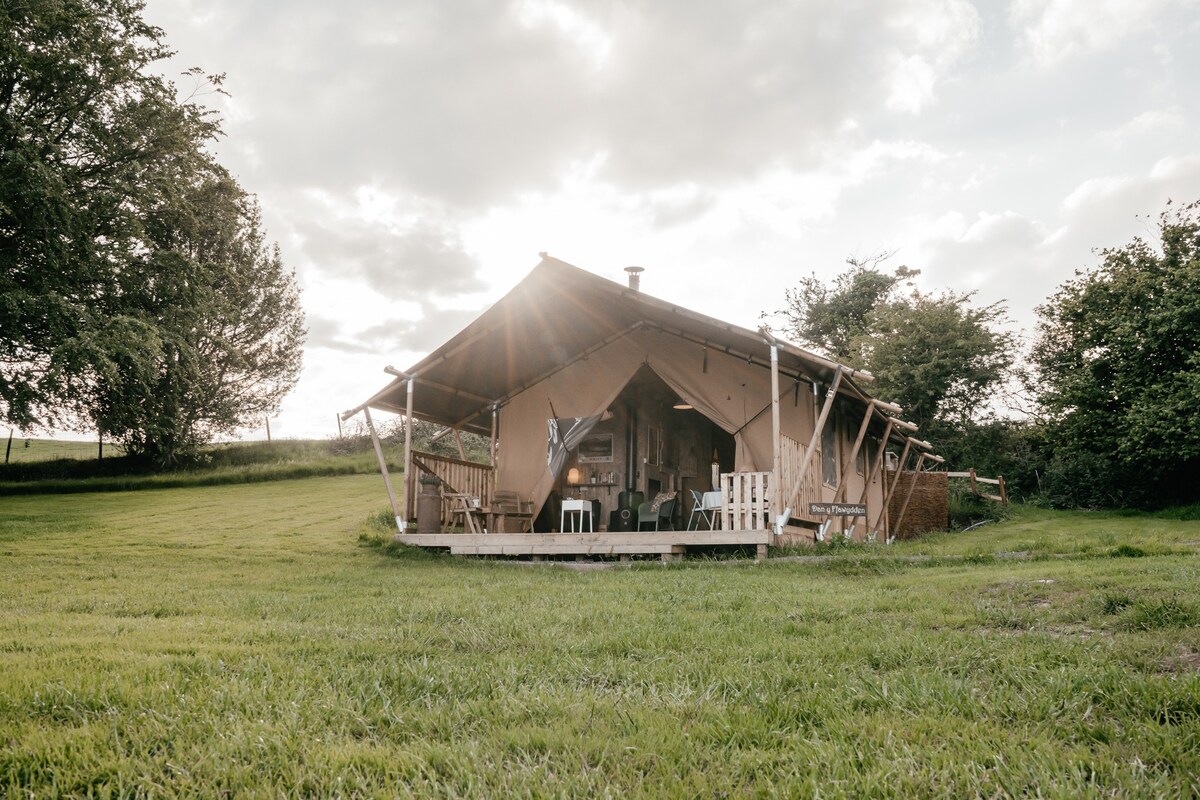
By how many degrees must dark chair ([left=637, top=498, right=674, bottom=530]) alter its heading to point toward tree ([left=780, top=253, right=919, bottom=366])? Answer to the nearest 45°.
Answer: approximately 135° to its right

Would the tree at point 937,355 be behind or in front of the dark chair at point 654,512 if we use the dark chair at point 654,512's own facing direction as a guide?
behind

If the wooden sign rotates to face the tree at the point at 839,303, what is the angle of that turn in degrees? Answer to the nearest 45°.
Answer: approximately 180°

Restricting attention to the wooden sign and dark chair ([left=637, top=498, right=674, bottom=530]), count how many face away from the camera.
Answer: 0

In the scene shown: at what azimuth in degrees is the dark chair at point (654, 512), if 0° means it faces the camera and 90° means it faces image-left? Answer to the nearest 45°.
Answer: approximately 45°

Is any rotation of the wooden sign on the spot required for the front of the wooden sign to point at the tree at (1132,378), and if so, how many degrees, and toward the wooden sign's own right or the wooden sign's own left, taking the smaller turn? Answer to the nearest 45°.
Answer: approximately 135° to the wooden sign's own left

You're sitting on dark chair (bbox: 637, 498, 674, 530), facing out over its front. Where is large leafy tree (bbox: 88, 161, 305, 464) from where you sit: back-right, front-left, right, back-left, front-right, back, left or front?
right

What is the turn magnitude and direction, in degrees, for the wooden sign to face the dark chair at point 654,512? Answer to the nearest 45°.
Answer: approximately 135° to its right
